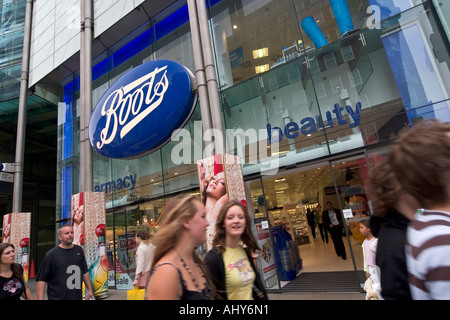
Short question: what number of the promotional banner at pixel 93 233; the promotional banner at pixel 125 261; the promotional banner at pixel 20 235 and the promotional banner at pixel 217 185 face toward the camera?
4

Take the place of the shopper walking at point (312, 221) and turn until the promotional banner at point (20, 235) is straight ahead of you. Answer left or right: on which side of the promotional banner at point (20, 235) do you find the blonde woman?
left

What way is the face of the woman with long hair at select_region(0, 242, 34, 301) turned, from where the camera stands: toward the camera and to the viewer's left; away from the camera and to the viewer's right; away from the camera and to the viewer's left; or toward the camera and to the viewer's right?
toward the camera and to the viewer's right

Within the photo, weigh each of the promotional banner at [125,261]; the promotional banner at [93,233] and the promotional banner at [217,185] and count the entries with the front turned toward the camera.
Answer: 3

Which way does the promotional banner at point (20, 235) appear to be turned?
toward the camera

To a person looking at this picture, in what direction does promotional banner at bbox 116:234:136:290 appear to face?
facing the viewer

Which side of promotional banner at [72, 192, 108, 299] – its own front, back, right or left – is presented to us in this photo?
front

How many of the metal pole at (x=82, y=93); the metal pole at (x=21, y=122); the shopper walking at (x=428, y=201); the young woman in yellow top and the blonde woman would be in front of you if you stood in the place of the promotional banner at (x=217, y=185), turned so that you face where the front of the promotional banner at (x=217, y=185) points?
3

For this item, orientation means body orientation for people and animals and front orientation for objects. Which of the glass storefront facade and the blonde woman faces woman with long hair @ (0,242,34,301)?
the glass storefront facade

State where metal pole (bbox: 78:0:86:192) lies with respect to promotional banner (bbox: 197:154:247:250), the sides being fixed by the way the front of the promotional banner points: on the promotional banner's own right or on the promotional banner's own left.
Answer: on the promotional banner's own right

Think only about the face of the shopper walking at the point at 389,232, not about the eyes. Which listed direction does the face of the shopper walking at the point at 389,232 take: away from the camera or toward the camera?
away from the camera
